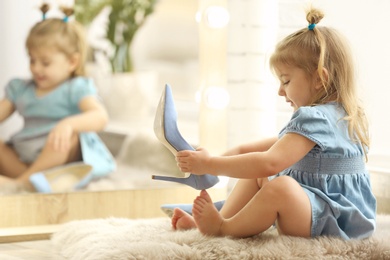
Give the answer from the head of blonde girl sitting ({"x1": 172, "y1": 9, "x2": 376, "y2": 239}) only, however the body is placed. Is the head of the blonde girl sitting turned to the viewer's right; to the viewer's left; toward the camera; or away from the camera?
to the viewer's left

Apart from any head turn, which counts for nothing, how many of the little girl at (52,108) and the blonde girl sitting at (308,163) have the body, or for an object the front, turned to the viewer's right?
0

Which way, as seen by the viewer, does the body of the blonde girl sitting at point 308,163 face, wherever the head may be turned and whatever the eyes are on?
to the viewer's left
